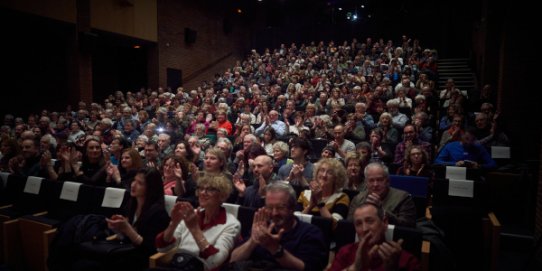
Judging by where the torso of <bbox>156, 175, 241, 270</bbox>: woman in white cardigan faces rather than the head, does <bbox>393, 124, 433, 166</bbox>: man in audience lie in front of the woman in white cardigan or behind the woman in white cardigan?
behind

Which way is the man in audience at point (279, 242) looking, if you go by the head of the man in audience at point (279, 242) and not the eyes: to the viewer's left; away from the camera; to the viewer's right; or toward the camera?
toward the camera

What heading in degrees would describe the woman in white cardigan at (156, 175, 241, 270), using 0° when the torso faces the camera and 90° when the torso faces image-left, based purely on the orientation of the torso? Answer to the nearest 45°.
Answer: approximately 45°

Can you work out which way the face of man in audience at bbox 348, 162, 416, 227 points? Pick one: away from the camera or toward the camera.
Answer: toward the camera

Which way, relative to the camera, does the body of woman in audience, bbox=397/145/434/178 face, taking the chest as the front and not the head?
toward the camera

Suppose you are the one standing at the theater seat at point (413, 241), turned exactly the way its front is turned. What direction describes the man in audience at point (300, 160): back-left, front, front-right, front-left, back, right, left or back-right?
back-right

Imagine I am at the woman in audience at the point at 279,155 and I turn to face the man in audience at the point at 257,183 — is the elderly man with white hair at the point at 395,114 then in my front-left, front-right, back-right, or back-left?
back-left

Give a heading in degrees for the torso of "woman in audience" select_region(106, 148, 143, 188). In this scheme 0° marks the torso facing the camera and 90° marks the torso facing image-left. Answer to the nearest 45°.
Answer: approximately 45°

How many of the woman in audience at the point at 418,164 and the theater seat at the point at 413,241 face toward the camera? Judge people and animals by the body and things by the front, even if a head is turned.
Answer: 2

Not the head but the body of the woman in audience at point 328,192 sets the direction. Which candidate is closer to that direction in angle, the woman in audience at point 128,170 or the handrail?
the woman in audience

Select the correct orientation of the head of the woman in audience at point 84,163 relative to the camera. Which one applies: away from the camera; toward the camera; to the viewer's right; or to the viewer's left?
toward the camera

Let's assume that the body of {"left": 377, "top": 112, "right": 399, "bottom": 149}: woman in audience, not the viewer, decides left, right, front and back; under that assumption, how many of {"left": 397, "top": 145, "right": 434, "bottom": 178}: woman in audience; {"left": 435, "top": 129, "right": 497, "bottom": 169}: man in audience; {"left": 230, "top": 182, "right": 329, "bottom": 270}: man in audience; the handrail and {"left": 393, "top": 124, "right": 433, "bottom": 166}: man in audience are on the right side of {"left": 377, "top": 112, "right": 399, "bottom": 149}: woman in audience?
1
